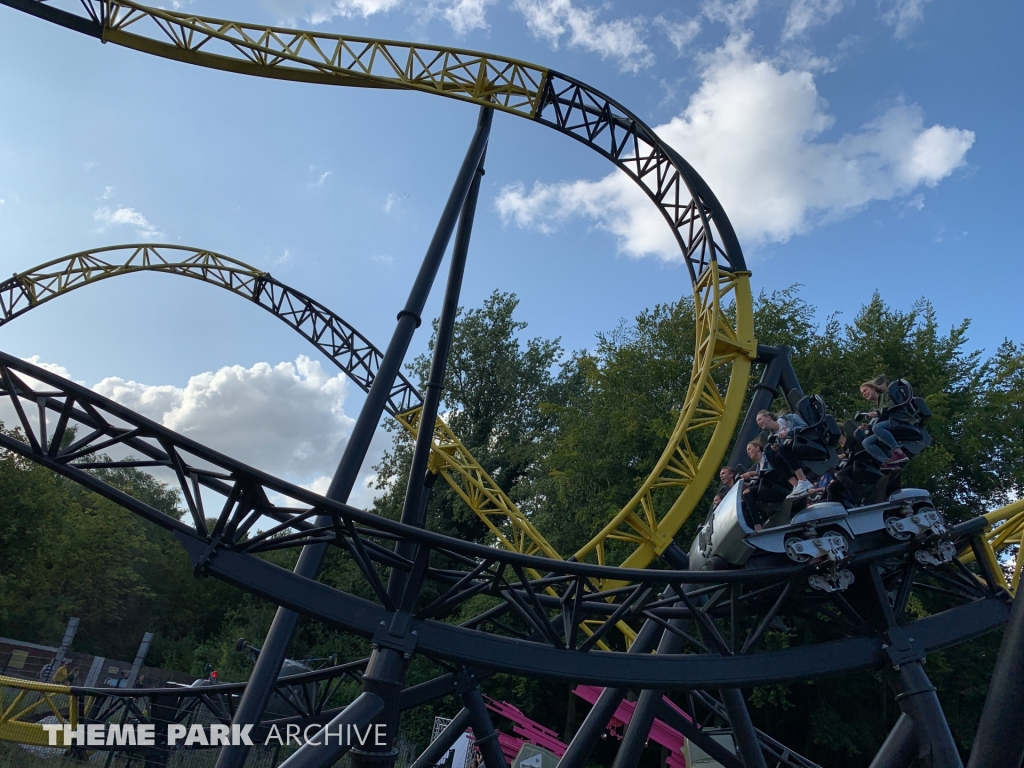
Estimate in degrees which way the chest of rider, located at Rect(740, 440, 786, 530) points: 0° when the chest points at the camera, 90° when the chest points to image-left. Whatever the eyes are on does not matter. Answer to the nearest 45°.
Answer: approximately 90°

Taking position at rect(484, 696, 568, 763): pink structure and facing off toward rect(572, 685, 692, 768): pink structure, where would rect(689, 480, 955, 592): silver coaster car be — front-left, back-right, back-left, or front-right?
front-right

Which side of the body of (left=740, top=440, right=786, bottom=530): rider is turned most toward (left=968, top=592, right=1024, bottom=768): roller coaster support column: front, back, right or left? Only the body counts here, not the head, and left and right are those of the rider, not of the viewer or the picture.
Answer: back

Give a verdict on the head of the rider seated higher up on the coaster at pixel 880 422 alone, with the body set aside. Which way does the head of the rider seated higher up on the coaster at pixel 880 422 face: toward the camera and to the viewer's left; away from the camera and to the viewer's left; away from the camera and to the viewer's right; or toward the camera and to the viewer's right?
toward the camera and to the viewer's left

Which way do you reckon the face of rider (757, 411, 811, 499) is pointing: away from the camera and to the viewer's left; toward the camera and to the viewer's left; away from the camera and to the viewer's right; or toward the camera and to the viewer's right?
toward the camera and to the viewer's left

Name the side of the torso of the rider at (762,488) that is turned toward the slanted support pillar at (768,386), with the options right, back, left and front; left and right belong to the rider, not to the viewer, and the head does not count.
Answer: right

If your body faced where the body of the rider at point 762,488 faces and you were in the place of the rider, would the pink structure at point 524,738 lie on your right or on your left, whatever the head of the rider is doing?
on your right

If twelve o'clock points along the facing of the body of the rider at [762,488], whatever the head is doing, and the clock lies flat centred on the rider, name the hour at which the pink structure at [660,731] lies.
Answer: The pink structure is roughly at 3 o'clock from the rider.

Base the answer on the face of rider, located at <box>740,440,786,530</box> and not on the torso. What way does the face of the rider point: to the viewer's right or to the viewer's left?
to the viewer's left

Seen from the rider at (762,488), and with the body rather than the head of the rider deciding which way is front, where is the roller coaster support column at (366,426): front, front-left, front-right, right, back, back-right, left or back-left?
front

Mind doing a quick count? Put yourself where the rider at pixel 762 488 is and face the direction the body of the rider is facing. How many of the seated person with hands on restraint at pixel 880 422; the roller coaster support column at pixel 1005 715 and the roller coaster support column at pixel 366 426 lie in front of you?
1

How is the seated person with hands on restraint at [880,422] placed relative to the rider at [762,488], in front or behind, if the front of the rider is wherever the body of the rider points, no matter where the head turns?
behind
